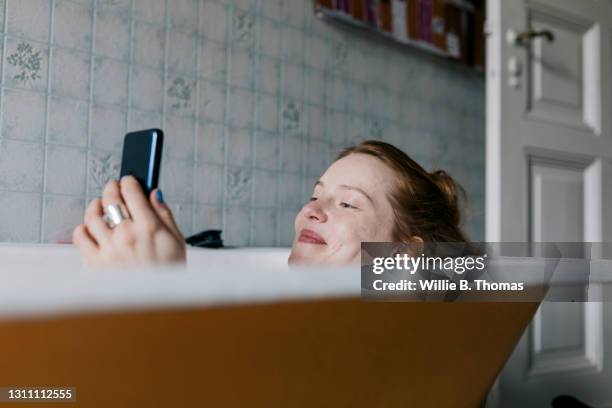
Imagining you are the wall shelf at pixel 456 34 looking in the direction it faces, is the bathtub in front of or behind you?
in front

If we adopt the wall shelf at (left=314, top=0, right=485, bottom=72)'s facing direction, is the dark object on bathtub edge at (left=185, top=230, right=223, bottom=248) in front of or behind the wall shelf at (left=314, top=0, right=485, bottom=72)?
in front

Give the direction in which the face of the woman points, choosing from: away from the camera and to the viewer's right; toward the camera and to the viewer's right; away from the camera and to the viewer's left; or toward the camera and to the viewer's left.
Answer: toward the camera and to the viewer's left
